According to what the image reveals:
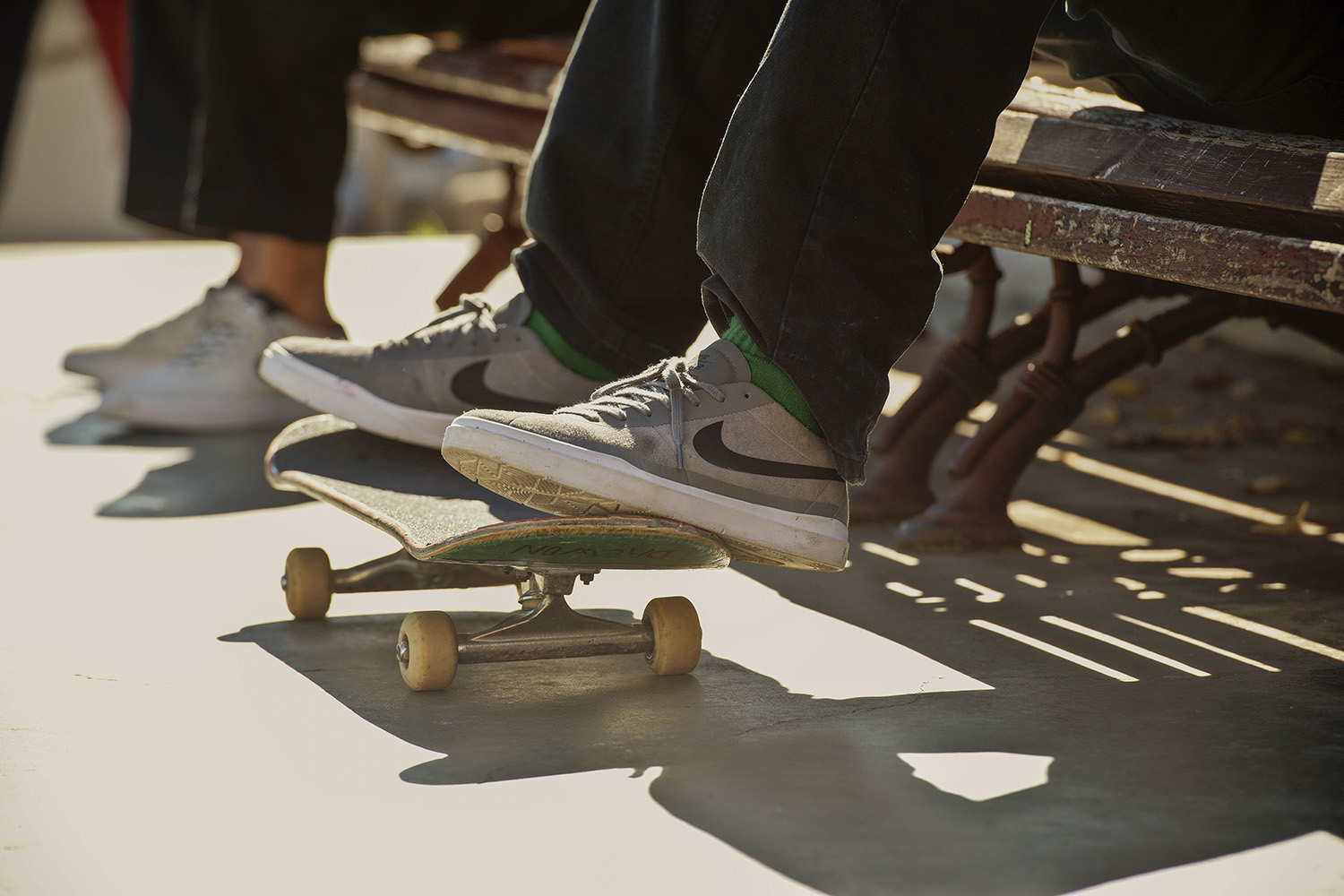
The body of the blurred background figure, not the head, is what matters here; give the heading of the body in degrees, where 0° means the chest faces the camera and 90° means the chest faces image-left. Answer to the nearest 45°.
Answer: approximately 90°

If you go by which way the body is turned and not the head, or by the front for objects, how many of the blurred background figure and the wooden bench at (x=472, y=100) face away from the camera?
0

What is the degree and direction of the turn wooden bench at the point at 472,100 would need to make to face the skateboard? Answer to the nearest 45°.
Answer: approximately 45° to its left

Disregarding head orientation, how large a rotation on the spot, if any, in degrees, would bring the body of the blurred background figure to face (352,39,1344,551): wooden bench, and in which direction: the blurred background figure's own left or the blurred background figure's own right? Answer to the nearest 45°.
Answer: approximately 135° to the blurred background figure's own left
